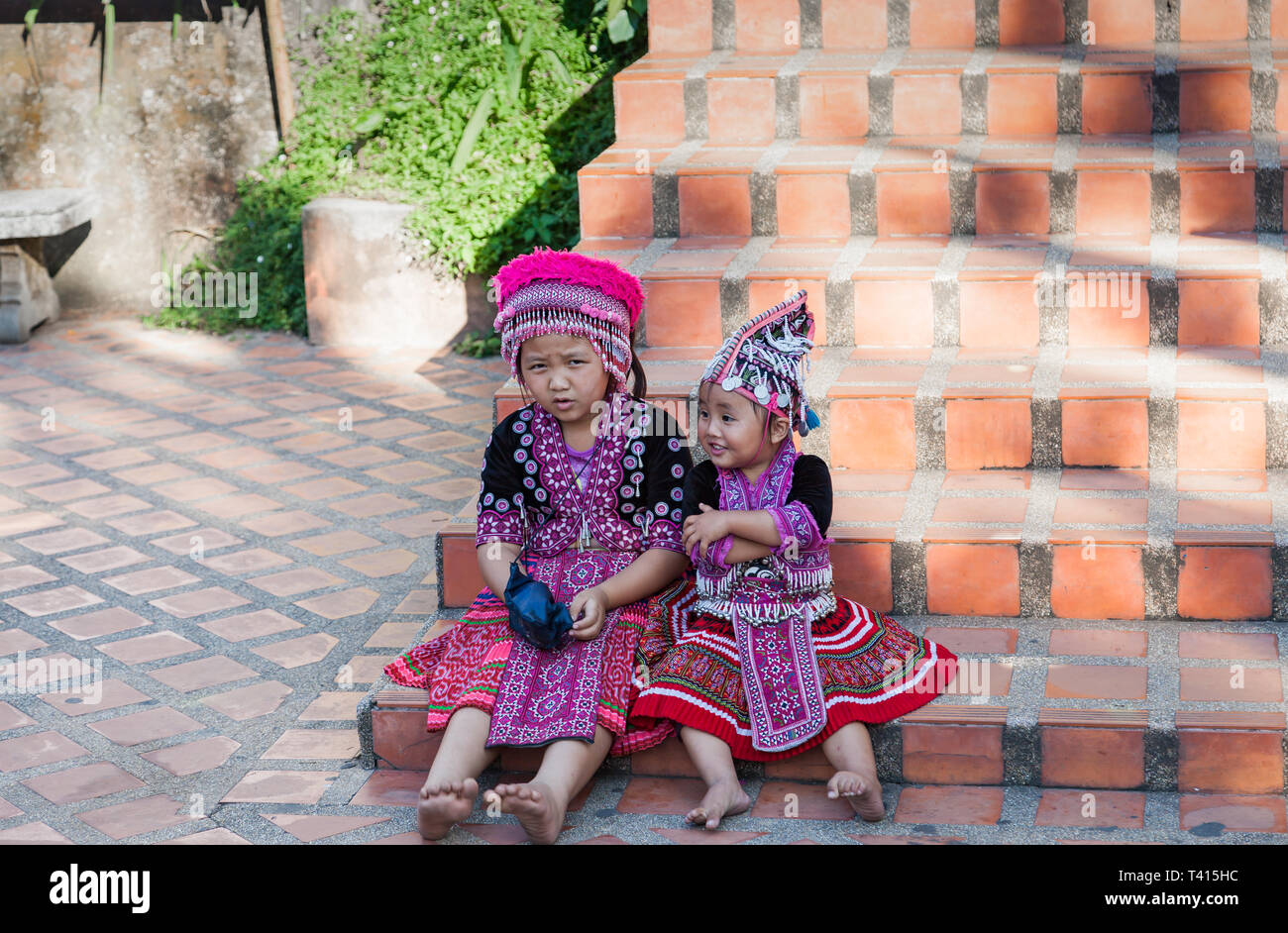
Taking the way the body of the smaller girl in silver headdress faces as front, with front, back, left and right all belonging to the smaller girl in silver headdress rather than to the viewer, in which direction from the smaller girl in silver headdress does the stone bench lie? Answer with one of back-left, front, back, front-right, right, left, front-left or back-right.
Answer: back-right

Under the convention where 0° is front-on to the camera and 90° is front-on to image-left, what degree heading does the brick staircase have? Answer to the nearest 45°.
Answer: approximately 0°

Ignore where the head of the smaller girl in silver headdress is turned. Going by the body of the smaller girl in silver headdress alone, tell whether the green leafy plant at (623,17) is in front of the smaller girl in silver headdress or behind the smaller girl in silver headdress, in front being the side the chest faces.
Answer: behind

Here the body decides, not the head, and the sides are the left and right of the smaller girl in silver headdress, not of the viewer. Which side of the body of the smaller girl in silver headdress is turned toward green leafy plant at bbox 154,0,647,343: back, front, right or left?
back

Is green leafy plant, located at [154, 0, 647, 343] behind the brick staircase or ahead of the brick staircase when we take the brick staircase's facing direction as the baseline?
behind

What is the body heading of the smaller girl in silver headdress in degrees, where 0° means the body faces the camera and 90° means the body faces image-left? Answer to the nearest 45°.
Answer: approximately 0°

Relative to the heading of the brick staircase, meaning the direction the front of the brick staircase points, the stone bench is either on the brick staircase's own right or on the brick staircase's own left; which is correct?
on the brick staircase's own right
